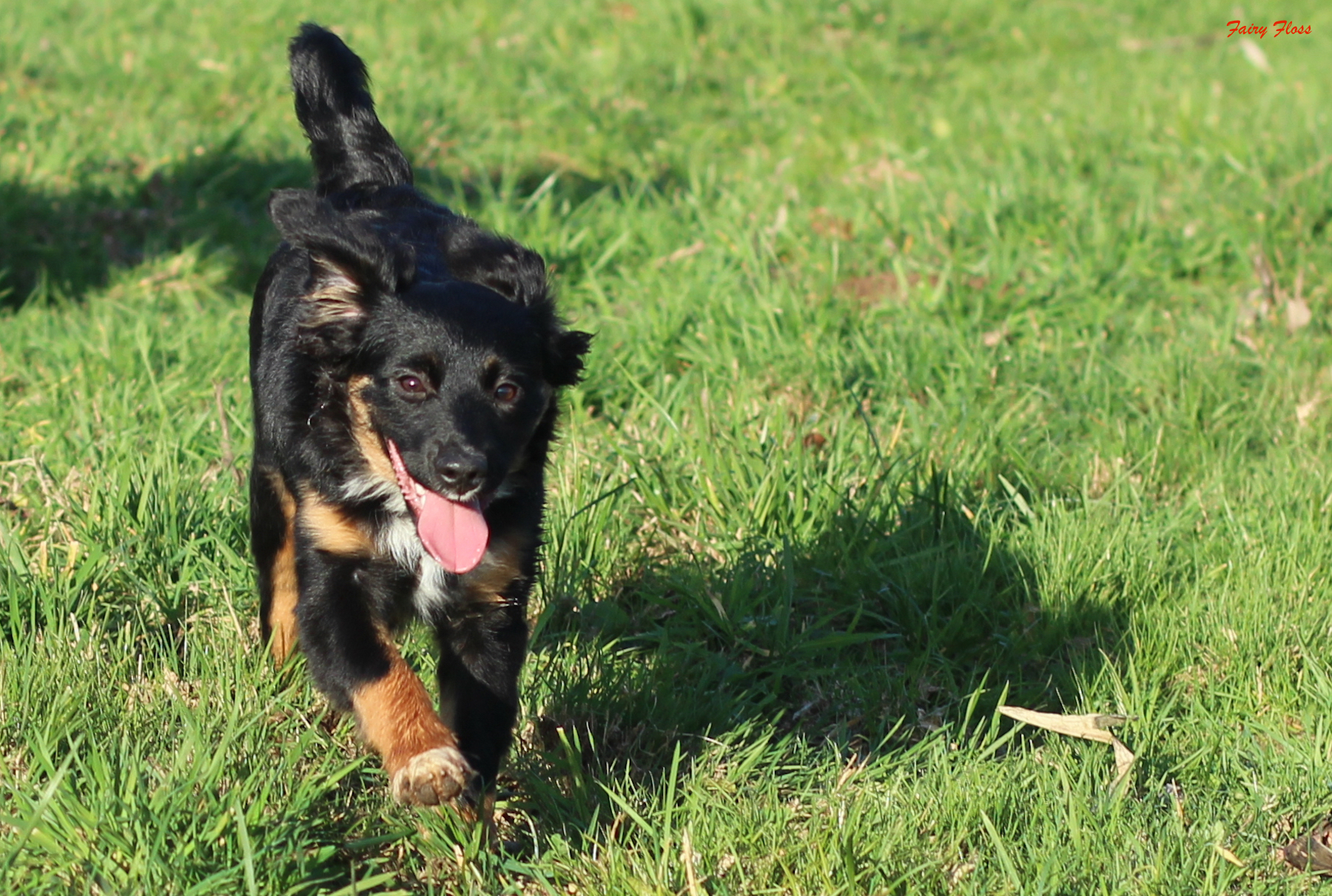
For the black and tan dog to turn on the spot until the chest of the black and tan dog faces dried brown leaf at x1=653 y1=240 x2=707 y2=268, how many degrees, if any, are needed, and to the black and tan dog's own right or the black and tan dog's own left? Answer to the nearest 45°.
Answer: approximately 180°

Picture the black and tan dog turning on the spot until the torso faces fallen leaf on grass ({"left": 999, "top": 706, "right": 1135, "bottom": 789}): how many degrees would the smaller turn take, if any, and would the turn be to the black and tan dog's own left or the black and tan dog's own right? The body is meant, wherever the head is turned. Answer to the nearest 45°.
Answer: approximately 90° to the black and tan dog's own left

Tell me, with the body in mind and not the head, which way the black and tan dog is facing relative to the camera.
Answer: toward the camera

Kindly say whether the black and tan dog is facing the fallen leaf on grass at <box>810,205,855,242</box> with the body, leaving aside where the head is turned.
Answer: no

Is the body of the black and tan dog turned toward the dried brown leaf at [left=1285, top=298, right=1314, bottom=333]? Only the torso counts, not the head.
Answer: no

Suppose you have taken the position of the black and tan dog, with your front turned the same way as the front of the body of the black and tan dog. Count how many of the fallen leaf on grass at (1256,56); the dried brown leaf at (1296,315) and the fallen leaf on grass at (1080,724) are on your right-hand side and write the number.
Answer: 0

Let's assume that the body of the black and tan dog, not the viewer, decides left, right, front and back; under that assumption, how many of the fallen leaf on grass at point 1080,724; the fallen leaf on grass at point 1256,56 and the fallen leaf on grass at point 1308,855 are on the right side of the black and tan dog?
0

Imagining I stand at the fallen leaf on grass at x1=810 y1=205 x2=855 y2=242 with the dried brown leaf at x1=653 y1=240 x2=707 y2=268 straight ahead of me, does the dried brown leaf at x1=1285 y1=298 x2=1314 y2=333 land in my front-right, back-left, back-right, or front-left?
back-left

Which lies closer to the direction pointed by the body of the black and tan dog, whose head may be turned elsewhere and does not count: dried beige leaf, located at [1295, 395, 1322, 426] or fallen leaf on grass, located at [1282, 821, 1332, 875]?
the fallen leaf on grass

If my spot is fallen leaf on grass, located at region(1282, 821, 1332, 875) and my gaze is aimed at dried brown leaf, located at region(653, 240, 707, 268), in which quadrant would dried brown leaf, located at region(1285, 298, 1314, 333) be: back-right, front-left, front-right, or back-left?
front-right

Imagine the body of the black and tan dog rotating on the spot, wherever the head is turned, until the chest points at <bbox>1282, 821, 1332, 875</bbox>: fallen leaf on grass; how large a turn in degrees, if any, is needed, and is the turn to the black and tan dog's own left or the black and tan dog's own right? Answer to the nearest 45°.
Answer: approximately 90° to the black and tan dog's own left

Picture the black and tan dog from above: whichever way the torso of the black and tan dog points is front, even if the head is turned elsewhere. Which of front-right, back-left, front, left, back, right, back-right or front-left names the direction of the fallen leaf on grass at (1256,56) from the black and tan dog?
back-left

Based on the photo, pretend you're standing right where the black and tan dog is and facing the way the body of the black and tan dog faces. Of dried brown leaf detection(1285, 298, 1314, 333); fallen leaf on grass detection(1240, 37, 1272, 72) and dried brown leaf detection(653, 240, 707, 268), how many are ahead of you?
0

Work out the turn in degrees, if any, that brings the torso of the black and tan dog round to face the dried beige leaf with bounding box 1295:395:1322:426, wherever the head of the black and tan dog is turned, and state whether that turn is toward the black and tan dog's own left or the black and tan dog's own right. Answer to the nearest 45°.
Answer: approximately 135° to the black and tan dog's own left
